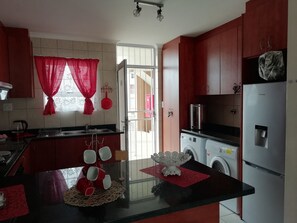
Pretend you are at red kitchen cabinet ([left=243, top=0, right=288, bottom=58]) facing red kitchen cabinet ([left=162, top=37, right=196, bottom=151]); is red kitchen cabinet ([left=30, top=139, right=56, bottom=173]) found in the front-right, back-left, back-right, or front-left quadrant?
front-left

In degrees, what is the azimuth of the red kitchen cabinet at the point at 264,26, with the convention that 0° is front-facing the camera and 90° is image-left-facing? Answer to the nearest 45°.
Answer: approximately 45°

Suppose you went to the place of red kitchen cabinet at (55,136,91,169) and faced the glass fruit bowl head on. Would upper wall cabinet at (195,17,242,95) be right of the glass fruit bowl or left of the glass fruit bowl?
left

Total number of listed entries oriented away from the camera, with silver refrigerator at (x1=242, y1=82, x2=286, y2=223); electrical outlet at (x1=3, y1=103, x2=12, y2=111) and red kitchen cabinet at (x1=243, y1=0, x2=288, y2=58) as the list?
0

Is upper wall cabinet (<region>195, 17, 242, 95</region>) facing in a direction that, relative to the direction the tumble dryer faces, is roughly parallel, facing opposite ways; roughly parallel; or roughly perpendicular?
roughly parallel

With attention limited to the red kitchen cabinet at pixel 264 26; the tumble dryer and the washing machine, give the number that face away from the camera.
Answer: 0

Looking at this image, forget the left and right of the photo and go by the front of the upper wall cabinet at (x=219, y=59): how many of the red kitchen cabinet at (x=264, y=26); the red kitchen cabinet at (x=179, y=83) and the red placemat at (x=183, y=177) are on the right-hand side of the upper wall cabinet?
1

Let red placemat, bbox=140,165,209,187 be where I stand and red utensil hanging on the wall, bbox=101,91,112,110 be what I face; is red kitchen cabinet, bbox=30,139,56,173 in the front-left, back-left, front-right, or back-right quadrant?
front-left

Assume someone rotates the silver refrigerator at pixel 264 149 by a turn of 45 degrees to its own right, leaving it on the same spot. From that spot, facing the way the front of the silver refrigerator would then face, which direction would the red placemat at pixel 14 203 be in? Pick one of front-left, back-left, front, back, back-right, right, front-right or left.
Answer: front-left

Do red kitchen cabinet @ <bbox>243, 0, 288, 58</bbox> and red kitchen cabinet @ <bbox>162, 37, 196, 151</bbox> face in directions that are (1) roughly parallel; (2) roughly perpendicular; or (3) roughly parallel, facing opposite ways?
roughly parallel

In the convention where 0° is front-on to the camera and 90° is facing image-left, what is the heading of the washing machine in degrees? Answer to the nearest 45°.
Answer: approximately 45°

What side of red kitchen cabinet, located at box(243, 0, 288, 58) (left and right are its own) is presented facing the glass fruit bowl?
front

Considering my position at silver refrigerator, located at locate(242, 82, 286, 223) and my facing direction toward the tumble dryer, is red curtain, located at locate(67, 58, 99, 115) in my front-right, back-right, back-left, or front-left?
front-left

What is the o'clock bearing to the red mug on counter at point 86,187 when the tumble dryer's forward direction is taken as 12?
The red mug on counter is roughly at 11 o'clock from the tumble dryer.

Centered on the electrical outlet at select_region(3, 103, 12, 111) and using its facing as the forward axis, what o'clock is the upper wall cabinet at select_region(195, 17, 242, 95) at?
The upper wall cabinet is roughly at 10 o'clock from the electrical outlet.

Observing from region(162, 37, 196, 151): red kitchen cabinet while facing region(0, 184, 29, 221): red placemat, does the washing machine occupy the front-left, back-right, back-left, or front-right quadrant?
front-left
